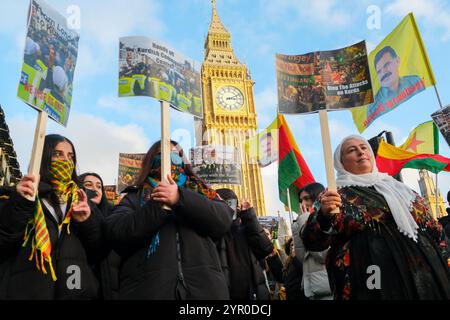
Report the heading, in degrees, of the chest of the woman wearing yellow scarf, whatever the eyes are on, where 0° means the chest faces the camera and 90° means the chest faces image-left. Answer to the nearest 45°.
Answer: approximately 315°

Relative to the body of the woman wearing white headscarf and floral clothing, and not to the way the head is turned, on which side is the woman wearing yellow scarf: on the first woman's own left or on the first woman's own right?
on the first woman's own right

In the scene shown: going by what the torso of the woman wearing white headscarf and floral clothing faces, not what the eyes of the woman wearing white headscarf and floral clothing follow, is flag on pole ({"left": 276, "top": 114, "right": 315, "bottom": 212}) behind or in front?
behind

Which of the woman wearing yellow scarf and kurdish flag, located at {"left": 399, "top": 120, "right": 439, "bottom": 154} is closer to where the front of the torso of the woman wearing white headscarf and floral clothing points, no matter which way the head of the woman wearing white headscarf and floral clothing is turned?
the woman wearing yellow scarf

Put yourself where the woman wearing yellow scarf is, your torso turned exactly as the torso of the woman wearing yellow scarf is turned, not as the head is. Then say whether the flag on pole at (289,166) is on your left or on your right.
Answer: on your left

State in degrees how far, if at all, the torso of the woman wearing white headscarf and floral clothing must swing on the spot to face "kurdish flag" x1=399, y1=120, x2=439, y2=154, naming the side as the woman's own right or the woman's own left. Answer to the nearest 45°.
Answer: approximately 180°

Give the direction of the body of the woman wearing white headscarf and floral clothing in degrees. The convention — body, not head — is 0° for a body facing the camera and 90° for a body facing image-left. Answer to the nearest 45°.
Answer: approximately 0°
